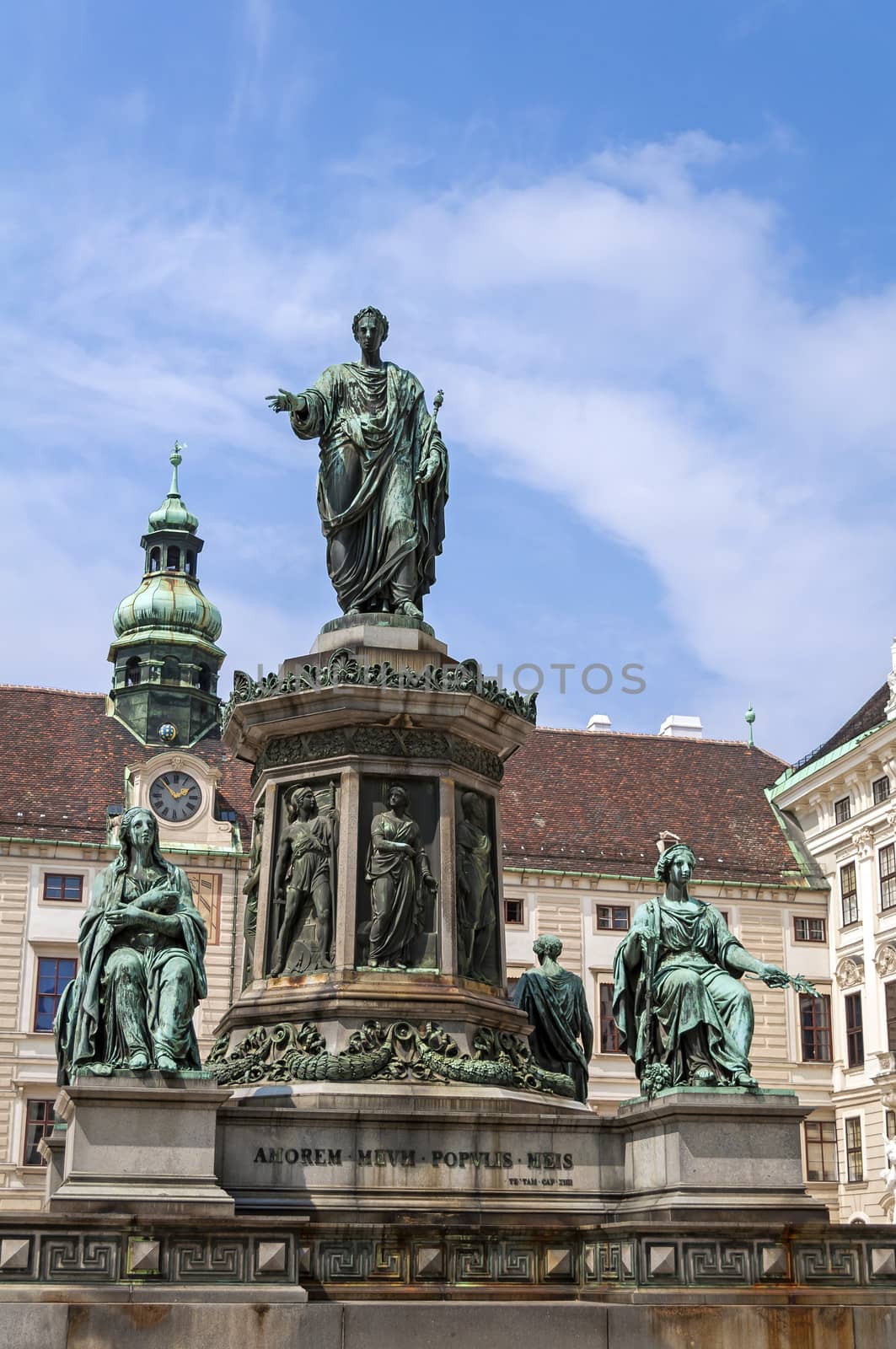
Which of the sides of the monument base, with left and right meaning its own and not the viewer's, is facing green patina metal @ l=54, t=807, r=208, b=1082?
right

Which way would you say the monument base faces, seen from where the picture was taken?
facing the viewer

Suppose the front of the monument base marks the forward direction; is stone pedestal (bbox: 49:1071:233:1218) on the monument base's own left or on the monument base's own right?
on the monument base's own right

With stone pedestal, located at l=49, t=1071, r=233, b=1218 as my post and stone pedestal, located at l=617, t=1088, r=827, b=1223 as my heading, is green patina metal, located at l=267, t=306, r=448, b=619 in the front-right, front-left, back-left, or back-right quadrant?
front-left
